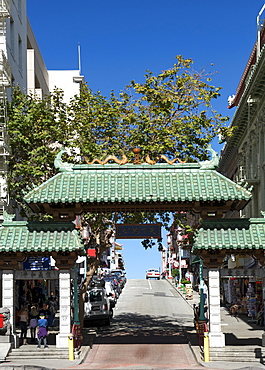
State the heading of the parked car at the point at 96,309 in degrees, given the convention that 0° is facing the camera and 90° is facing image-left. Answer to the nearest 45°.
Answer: approximately 180°

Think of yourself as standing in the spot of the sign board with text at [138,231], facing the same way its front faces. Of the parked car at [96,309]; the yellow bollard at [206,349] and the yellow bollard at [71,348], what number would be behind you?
1

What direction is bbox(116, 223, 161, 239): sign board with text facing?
toward the camera

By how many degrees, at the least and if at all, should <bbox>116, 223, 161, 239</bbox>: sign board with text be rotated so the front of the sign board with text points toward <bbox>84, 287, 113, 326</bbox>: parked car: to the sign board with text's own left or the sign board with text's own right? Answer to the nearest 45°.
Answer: approximately 180°

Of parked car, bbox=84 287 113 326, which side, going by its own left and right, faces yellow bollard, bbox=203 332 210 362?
back

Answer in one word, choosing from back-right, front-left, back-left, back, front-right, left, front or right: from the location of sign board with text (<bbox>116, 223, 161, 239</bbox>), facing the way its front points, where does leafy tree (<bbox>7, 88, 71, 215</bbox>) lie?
back-right

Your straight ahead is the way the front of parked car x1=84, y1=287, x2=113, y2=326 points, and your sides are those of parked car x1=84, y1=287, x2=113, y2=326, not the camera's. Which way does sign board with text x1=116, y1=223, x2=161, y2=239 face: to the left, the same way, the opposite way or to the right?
the opposite way

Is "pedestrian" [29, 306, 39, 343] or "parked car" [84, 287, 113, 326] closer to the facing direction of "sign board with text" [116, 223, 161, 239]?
the pedestrian
